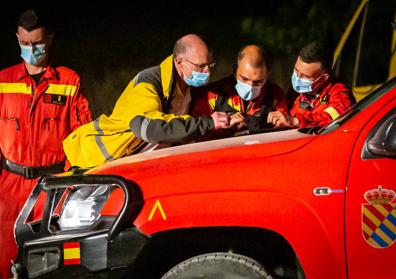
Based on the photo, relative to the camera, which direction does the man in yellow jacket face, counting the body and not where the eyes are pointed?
to the viewer's right

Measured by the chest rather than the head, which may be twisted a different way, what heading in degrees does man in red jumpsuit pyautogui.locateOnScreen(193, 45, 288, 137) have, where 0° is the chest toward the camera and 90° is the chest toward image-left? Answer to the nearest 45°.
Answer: approximately 0°

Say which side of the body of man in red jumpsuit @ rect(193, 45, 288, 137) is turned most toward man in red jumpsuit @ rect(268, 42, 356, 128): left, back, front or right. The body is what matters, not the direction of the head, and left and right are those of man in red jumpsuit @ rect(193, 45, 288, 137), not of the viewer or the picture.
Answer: left

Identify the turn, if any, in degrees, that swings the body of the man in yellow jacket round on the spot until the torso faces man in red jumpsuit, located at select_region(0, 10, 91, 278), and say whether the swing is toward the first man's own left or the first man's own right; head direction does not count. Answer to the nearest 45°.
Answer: approximately 135° to the first man's own left

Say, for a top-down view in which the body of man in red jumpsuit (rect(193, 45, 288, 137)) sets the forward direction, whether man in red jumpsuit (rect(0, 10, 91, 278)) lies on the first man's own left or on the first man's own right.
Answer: on the first man's own right

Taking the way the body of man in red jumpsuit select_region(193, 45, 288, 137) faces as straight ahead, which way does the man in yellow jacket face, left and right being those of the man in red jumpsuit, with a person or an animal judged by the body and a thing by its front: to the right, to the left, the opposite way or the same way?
to the left

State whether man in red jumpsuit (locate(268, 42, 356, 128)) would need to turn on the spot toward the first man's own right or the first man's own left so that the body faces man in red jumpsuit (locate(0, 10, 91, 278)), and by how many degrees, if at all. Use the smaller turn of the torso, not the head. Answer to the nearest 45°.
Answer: approximately 45° to the first man's own right

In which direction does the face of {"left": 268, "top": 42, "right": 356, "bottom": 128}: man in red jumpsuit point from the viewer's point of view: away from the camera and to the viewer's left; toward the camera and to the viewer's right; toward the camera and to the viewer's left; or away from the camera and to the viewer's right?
toward the camera and to the viewer's left
